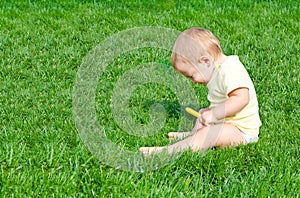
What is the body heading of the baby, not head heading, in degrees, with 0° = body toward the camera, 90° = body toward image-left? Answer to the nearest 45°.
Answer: approximately 90°

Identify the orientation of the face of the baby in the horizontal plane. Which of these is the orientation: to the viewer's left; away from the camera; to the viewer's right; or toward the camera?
to the viewer's left
